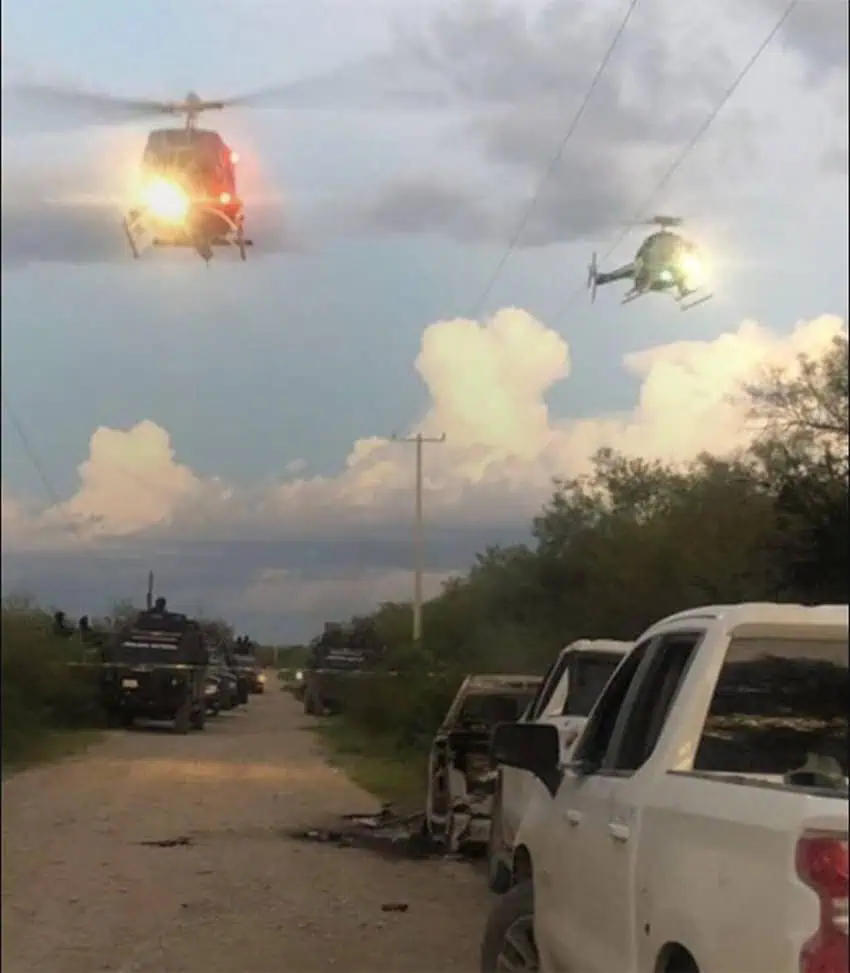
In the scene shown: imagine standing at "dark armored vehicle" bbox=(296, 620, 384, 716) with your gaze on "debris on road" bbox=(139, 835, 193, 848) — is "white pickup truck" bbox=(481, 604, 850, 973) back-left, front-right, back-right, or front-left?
front-left

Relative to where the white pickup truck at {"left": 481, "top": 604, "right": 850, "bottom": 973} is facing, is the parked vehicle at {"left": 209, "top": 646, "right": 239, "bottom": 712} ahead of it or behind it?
ahead

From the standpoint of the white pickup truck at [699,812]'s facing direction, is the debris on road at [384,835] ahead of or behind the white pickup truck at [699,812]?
ahead

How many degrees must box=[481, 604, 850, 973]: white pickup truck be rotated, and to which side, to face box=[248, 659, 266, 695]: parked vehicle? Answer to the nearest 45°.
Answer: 0° — it already faces it

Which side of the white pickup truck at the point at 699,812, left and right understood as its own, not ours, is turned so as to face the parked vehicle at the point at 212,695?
front

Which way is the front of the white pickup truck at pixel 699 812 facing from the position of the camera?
facing away from the viewer and to the left of the viewer

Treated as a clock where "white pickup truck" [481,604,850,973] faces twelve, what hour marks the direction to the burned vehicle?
The burned vehicle is roughly at 1 o'clock from the white pickup truck.
